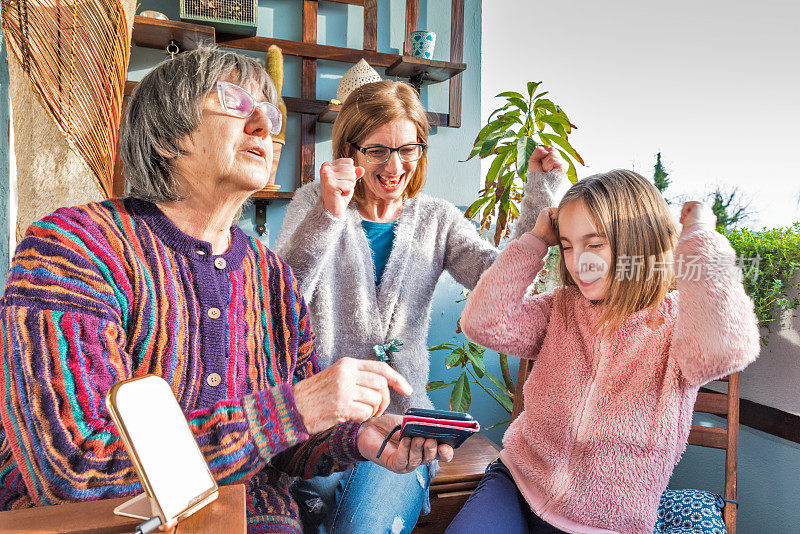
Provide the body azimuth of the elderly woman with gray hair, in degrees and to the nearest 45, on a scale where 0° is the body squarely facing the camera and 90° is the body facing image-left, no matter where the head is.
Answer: approximately 315°

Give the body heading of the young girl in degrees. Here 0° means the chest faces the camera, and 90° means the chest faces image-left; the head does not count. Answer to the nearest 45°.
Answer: approximately 45°

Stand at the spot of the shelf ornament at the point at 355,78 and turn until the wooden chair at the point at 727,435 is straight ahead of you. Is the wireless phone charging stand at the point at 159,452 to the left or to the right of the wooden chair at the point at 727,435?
right

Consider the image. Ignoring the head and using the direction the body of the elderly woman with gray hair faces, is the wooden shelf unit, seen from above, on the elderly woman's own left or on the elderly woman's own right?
on the elderly woman's own left

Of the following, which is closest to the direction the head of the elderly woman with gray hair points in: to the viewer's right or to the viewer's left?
to the viewer's right

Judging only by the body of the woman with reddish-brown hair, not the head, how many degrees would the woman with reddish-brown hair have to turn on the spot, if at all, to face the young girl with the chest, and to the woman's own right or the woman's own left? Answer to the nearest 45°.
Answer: approximately 45° to the woman's own left

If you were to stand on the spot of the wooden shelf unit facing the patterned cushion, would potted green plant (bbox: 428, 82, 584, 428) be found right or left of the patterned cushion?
left

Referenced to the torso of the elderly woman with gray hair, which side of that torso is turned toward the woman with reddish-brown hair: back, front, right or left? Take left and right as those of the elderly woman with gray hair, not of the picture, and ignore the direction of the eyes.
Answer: left
